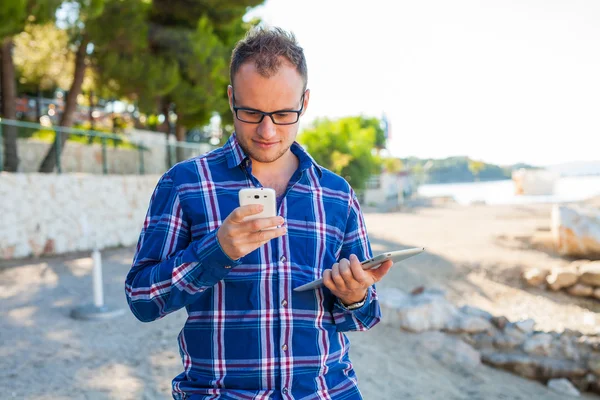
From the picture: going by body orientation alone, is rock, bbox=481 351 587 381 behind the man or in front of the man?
behind

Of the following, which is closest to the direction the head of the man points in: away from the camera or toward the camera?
toward the camera

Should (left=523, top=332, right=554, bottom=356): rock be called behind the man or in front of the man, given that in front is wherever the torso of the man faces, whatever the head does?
behind

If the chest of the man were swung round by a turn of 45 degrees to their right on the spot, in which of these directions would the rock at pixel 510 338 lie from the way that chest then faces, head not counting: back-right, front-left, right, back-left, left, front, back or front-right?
back

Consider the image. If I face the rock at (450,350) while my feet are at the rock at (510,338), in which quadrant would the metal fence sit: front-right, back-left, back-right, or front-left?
front-right

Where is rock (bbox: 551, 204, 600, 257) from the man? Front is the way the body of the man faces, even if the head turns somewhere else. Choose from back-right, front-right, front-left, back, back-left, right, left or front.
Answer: back-left

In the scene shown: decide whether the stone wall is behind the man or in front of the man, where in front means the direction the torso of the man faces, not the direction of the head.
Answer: behind

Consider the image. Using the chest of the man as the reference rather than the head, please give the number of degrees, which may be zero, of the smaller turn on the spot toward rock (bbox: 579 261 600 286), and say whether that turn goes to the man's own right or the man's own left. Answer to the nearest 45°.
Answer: approximately 135° to the man's own left

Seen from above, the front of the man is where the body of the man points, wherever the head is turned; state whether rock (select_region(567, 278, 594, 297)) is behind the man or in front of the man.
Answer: behind

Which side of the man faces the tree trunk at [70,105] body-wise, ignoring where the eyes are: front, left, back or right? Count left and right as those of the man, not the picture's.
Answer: back

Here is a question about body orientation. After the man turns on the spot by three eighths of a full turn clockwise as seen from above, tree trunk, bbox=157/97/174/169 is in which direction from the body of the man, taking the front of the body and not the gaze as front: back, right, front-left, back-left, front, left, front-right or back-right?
front-right

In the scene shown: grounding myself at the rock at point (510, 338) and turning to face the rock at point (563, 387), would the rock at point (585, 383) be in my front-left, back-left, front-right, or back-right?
front-left

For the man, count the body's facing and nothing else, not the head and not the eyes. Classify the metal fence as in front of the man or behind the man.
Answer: behind

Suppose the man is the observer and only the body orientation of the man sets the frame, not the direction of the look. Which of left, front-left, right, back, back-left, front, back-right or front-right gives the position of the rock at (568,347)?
back-left

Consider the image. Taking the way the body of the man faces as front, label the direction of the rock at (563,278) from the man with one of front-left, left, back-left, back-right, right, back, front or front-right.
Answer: back-left

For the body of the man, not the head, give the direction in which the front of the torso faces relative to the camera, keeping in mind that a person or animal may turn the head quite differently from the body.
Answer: toward the camera
